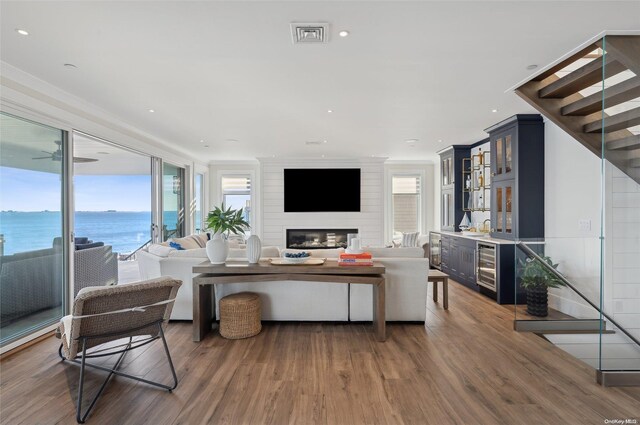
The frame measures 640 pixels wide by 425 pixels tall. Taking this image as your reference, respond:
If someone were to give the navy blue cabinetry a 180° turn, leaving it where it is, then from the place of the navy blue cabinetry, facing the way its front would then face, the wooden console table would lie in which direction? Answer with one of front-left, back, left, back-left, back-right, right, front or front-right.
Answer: back

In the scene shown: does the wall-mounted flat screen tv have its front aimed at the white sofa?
yes

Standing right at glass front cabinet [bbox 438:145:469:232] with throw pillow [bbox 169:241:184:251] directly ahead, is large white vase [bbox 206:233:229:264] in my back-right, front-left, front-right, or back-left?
front-left

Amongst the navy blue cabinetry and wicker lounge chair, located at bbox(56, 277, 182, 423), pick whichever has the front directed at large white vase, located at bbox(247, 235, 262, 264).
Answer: the navy blue cabinetry

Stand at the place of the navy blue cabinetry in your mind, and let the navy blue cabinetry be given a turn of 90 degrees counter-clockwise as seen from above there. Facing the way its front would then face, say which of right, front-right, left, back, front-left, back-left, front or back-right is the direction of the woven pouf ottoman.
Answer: right

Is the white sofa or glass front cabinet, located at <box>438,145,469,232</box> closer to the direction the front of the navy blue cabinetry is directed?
the white sofa

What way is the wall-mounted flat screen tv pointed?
toward the camera

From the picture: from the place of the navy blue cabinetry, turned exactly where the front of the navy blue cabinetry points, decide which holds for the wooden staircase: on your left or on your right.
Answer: on your left

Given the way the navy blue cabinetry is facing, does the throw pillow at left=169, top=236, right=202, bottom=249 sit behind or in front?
in front

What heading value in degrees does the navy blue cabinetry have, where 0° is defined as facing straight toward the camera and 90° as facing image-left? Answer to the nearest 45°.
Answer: approximately 45°

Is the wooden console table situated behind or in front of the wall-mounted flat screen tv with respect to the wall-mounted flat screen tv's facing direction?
in front

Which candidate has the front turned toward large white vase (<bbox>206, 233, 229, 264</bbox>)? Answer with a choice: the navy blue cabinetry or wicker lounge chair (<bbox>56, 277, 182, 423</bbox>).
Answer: the navy blue cabinetry
